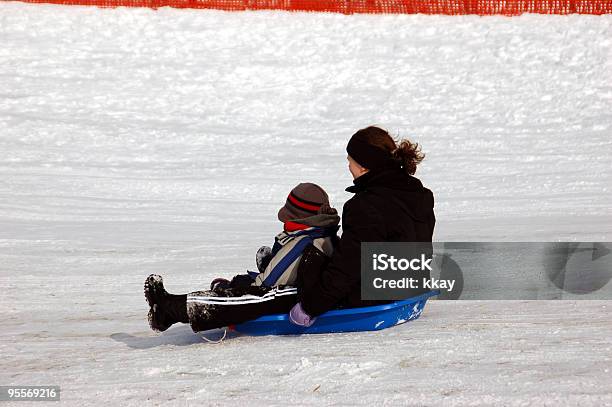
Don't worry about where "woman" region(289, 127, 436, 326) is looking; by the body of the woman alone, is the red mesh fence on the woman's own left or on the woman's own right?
on the woman's own right

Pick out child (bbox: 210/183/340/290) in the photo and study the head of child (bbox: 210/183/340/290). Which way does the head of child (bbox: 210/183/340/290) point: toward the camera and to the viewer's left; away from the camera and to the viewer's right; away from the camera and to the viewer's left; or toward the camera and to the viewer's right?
away from the camera and to the viewer's left

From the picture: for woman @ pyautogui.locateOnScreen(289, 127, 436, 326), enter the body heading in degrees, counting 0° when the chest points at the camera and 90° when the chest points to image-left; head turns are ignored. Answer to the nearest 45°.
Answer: approximately 135°

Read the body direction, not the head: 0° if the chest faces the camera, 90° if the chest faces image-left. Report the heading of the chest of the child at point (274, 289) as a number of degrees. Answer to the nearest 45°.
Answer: approximately 90°

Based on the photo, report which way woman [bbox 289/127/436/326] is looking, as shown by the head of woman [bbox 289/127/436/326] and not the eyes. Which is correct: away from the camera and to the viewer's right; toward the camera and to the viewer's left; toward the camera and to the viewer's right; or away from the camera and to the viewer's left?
away from the camera and to the viewer's left

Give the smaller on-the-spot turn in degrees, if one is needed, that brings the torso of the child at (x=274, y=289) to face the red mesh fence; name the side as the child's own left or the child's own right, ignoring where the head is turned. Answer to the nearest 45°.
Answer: approximately 90° to the child's own right

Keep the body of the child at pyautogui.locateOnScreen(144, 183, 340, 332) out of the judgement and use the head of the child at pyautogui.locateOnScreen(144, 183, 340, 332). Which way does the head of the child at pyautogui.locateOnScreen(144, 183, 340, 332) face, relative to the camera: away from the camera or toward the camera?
away from the camera

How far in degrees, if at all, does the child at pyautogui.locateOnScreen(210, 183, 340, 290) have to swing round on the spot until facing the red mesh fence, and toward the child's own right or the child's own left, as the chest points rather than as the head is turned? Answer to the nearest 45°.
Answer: approximately 90° to the child's own right
